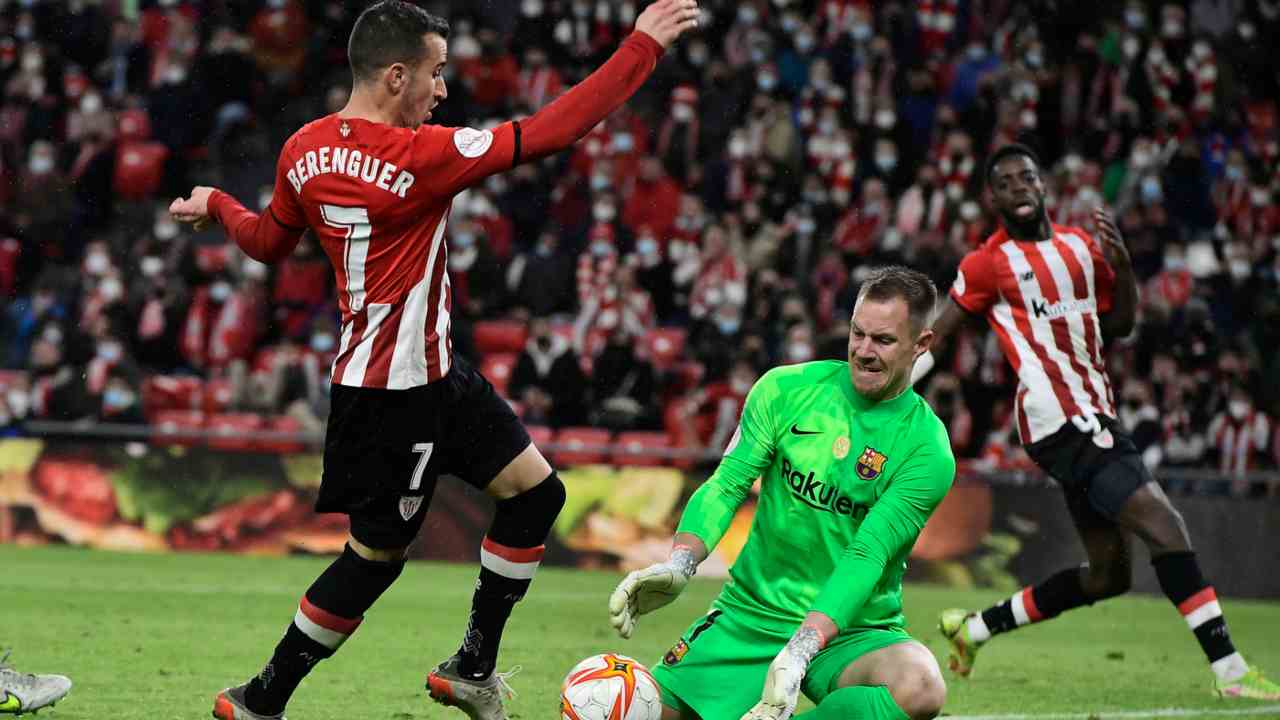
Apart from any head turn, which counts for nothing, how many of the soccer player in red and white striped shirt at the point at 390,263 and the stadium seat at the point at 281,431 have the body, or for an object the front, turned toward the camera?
1

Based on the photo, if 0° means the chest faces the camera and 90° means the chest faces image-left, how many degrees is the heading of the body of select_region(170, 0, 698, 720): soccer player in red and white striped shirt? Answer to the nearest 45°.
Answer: approximately 225°

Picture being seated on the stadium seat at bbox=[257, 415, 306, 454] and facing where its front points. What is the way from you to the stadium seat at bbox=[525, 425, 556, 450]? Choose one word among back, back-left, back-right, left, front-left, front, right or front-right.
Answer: left

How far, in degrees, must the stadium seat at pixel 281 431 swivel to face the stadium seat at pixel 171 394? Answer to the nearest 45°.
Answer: approximately 135° to its right

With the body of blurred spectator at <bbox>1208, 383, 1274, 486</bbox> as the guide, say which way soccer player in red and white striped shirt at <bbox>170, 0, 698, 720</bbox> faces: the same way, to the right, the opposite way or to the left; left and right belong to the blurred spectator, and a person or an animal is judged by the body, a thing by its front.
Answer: the opposite way

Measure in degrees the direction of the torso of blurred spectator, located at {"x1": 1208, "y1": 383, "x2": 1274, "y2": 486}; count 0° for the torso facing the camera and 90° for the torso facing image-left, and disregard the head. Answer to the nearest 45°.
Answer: approximately 0°

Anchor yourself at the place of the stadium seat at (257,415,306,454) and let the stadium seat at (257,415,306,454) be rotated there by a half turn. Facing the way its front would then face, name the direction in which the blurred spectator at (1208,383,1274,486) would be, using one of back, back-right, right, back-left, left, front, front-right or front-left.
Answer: right

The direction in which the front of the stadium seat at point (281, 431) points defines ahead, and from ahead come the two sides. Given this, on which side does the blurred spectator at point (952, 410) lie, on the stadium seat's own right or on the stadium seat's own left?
on the stadium seat's own left

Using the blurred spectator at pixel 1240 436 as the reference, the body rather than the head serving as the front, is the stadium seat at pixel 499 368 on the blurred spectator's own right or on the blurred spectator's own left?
on the blurred spectator's own right

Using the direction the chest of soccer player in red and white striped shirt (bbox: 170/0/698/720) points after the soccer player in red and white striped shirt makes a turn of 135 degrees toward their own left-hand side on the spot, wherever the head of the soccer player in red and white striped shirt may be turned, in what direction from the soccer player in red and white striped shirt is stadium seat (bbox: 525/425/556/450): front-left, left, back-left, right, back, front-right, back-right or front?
right

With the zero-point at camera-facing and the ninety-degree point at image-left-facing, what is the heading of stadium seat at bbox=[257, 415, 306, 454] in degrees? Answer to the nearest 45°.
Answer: approximately 0°

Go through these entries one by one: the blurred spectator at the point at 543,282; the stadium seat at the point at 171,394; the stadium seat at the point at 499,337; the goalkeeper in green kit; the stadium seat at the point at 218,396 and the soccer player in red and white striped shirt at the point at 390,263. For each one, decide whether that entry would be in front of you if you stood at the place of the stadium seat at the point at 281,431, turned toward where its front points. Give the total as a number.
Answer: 2

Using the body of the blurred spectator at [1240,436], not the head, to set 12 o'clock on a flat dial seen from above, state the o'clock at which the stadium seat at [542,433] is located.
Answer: The stadium seat is roughly at 2 o'clock from the blurred spectator.

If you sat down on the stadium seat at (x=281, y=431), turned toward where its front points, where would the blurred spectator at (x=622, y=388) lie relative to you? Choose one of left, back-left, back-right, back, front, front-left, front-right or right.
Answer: left
